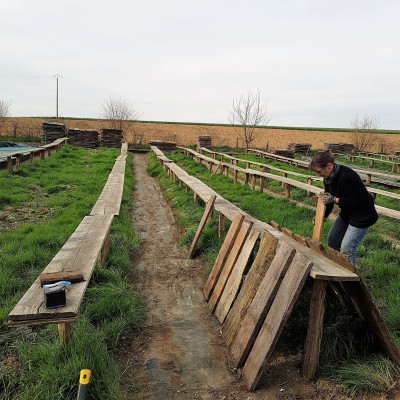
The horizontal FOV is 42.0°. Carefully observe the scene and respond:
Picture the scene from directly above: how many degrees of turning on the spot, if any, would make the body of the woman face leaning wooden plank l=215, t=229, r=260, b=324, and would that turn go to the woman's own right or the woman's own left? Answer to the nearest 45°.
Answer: approximately 45° to the woman's own left

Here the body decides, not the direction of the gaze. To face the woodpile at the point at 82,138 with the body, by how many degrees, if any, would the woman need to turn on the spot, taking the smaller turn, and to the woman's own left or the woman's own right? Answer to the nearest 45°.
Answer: approximately 45° to the woman's own right

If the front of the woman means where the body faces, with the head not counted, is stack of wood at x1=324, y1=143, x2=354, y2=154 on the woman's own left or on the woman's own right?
on the woman's own right

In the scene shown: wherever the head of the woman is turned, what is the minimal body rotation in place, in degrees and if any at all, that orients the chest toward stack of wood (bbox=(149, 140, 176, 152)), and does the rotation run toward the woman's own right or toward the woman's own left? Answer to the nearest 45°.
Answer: approximately 45° to the woman's own right

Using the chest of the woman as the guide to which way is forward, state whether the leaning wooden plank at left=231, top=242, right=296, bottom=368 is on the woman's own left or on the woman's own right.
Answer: on the woman's own left

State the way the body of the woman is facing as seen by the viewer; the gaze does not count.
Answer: to the viewer's left

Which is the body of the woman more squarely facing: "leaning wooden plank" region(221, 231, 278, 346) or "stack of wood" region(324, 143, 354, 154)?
the leaning wooden plank
